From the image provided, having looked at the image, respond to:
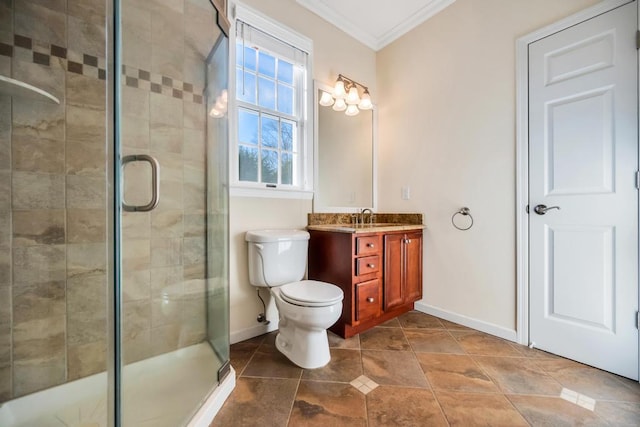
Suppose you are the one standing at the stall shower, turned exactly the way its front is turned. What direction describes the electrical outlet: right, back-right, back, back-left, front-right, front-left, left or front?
front-left

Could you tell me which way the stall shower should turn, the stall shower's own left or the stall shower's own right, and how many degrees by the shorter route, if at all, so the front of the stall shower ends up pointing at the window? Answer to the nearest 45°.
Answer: approximately 45° to the stall shower's own left

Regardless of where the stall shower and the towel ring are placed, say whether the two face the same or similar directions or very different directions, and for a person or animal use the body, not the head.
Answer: very different directions

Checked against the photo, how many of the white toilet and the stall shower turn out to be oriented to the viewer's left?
0

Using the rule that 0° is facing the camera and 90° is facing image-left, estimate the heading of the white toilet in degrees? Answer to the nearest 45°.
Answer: approximately 315°

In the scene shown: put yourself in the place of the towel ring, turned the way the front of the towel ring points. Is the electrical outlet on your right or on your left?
on your right

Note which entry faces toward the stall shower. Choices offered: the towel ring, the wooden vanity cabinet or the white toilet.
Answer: the towel ring

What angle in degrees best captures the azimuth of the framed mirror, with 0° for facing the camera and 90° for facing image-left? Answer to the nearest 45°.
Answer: approximately 315°
